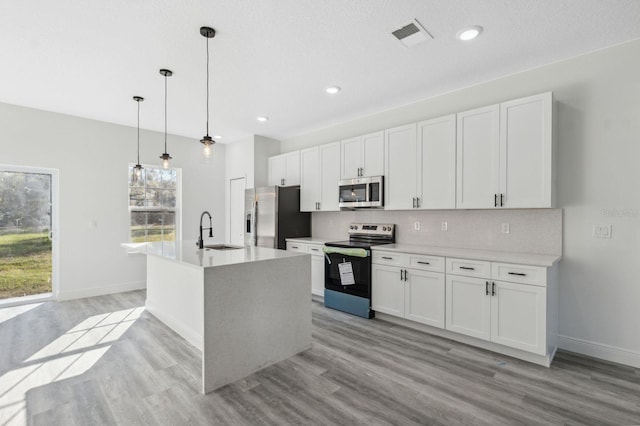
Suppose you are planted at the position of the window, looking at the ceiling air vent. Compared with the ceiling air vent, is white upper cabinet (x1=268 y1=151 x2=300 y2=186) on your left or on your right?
left

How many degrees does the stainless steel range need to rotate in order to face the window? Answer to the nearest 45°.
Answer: approximately 45° to its right

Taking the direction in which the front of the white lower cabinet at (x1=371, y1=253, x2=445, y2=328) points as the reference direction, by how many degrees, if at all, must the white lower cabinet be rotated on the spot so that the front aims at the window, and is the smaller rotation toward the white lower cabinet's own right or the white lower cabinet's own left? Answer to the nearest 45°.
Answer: approximately 45° to the white lower cabinet's own right

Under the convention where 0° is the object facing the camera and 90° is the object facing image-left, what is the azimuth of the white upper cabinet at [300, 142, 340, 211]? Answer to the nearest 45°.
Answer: approximately 45°

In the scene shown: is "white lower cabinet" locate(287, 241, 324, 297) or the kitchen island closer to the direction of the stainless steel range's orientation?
the kitchen island

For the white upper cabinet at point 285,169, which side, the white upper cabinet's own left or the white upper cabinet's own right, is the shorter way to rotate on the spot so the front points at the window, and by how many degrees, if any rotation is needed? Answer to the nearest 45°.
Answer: approximately 45° to the white upper cabinet's own right

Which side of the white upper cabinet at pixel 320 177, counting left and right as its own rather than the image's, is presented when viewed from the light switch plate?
left

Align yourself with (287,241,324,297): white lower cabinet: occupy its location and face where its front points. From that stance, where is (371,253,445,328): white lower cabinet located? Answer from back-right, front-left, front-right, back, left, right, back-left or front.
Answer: left

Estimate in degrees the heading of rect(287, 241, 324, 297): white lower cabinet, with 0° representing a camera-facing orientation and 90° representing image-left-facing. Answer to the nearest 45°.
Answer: approximately 45°

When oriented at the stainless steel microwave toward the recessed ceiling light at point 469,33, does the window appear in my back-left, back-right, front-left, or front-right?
back-right

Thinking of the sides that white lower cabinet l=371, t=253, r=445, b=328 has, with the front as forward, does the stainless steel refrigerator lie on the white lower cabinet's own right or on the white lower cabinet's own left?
on the white lower cabinet's own right
